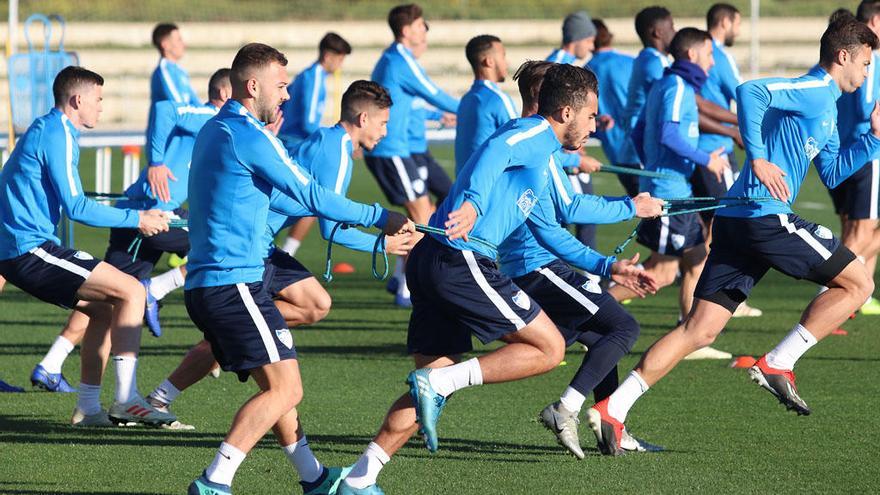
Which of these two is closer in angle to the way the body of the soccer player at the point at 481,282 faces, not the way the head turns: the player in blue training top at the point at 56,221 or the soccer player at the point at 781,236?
the soccer player

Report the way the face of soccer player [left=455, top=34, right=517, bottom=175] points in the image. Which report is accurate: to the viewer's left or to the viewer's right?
to the viewer's right

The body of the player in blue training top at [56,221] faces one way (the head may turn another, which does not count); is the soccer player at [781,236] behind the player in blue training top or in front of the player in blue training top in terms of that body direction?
in front

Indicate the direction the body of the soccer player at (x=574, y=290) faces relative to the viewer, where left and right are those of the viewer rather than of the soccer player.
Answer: facing to the right of the viewer

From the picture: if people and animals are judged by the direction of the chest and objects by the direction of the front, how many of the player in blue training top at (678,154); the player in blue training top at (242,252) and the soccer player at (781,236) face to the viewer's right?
3

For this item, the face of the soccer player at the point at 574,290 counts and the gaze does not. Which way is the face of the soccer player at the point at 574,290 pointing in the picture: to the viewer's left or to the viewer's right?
to the viewer's right

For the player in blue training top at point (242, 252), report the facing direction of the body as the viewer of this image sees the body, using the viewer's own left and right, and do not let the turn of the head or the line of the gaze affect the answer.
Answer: facing to the right of the viewer

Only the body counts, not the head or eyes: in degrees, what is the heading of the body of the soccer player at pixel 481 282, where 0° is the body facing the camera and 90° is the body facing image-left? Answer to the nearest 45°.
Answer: approximately 270°

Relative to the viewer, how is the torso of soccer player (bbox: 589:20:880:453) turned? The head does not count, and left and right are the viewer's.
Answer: facing to the right of the viewer

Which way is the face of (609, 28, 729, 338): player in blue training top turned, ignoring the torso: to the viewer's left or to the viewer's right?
to the viewer's right

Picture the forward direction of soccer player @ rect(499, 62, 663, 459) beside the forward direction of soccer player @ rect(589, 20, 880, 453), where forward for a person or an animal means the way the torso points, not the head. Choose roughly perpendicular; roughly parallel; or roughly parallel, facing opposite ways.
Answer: roughly parallel

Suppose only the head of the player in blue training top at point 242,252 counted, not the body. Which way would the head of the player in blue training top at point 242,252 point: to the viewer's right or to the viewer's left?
to the viewer's right
